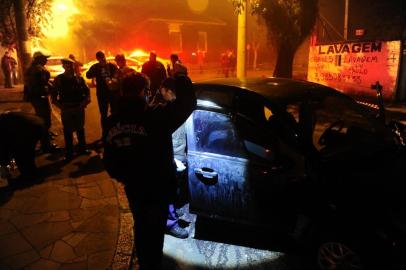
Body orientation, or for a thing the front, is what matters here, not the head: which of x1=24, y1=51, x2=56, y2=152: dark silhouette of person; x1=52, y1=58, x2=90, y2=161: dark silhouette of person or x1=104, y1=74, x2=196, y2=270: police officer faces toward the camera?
x1=52, y1=58, x2=90, y2=161: dark silhouette of person

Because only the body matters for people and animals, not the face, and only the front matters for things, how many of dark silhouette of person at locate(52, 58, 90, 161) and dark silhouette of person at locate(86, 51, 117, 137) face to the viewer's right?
0

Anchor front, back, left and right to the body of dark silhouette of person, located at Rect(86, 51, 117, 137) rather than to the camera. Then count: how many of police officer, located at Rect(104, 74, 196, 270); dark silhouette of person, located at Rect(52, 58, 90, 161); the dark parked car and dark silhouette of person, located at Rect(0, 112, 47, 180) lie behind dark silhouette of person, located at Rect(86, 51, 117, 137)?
0

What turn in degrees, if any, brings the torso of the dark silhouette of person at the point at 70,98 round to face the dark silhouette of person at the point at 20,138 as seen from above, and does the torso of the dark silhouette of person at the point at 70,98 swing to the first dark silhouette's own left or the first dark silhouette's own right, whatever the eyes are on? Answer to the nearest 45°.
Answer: approximately 45° to the first dark silhouette's own right

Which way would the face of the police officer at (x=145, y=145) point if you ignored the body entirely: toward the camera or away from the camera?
away from the camera

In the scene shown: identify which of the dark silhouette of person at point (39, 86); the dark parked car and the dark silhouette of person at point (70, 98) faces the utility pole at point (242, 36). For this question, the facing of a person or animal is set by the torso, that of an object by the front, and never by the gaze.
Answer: the dark silhouette of person at point (39, 86)

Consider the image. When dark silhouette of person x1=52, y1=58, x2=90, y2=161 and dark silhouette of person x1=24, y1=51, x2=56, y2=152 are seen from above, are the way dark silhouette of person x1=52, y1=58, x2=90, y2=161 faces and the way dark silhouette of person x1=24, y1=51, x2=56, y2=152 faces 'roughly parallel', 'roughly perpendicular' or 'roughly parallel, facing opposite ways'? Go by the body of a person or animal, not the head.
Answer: roughly perpendicular

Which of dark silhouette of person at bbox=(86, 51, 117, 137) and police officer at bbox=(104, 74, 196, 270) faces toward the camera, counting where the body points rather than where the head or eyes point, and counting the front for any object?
the dark silhouette of person

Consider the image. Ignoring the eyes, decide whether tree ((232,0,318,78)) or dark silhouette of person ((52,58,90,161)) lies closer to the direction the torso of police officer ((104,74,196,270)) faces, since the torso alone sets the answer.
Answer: the tree

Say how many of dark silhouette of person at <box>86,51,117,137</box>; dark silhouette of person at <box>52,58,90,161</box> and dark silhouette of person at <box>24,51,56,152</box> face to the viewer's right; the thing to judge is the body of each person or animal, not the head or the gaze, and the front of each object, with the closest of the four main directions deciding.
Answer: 1

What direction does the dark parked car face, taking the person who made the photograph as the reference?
facing the viewer and to the right of the viewer

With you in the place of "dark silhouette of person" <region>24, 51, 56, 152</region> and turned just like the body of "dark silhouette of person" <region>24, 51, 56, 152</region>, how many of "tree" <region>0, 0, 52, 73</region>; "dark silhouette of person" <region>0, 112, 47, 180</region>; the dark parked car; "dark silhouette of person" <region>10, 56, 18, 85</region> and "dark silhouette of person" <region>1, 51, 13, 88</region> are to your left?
3

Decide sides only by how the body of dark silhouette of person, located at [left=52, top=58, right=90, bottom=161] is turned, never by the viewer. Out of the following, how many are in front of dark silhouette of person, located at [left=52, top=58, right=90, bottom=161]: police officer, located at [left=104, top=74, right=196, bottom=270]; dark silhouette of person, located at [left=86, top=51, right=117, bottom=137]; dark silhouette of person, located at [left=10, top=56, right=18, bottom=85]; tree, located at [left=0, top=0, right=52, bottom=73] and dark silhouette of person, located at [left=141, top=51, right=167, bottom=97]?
1

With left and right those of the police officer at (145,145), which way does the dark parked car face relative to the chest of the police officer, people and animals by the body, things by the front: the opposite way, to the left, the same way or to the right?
to the right

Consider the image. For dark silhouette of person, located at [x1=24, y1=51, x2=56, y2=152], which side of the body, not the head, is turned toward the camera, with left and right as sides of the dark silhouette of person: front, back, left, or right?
right

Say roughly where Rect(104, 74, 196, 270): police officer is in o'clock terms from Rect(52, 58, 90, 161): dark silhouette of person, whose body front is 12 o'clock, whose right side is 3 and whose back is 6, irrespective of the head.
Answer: The police officer is roughly at 12 o'clock from the dark silhouette of person.

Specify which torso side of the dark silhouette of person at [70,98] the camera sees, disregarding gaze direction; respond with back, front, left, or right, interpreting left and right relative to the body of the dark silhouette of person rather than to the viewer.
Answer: front

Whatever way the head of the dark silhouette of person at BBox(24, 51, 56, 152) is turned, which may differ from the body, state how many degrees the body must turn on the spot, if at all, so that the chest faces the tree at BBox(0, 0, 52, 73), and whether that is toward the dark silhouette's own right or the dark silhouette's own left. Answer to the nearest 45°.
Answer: approximately 90° to the dark silhouette's own left
